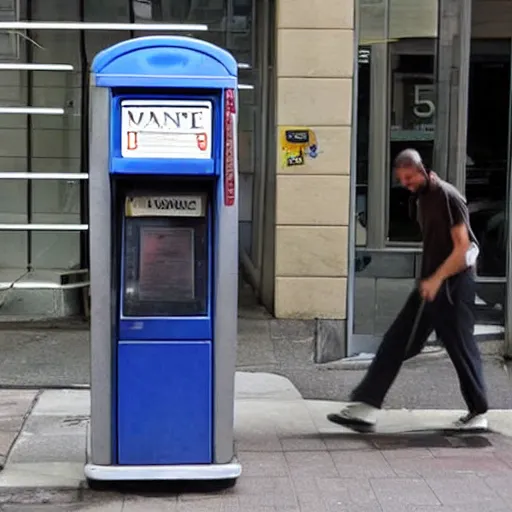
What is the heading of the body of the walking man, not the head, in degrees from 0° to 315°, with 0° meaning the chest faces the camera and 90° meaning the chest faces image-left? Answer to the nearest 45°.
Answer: approximately 90°

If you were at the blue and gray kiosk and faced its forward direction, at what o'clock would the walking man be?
The walking man is roughly at 8 o'clock from the blue and gray kiosk.

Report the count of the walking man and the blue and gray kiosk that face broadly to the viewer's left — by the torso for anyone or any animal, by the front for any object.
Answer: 1

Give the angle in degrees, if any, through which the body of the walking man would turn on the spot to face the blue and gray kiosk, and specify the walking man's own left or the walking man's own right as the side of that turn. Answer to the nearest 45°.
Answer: approximately 45° to the walking man's own left

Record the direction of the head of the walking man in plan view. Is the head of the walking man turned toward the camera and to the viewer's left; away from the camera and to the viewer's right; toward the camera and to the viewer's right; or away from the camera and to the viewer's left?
toward the camera and to the viewer's left

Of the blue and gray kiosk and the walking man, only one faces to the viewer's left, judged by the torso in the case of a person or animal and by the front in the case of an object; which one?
the walking man

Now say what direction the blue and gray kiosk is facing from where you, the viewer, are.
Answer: facing the viewer

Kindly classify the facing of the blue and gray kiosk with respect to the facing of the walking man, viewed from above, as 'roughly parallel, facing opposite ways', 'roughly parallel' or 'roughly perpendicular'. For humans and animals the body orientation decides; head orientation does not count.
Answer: roughly perpendicular
